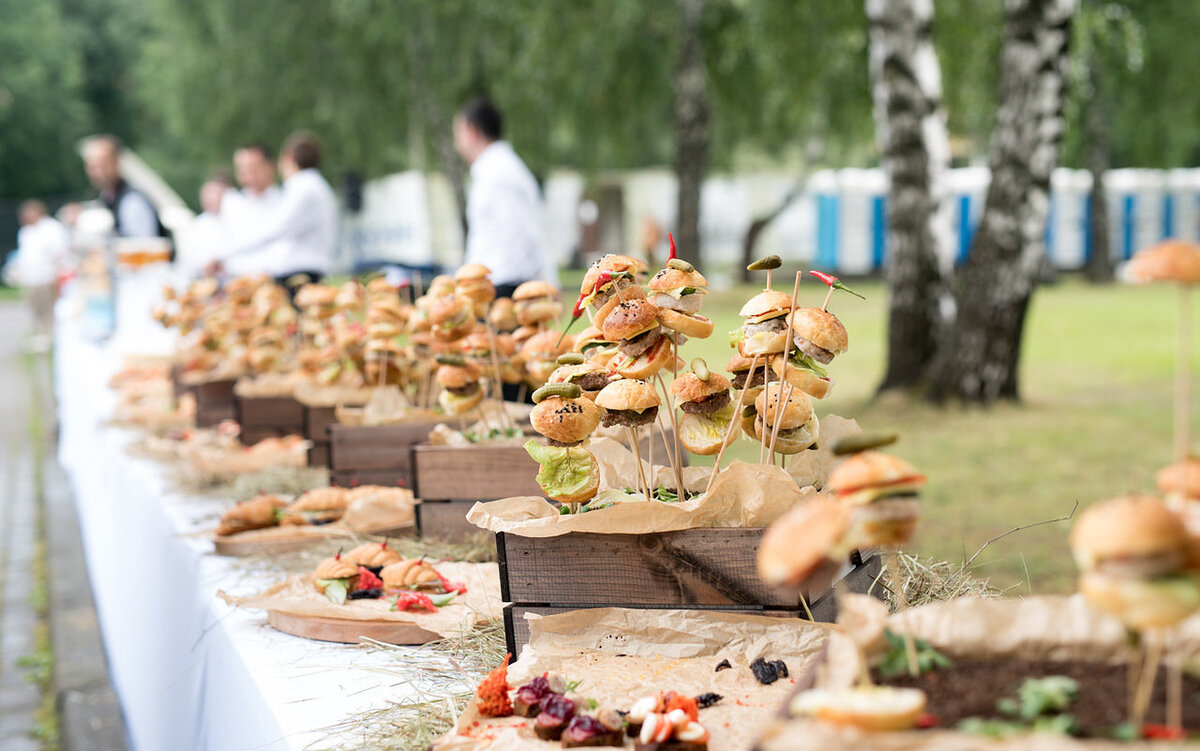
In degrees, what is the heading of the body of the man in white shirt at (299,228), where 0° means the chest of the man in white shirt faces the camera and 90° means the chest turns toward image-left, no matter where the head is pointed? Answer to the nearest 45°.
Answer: approximately 135°

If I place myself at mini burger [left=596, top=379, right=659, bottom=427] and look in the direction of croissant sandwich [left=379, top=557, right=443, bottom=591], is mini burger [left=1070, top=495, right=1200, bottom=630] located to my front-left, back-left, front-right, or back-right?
back-left

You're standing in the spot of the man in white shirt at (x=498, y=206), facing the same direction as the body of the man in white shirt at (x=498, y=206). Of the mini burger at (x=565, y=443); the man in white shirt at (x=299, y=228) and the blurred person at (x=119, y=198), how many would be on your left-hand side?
1

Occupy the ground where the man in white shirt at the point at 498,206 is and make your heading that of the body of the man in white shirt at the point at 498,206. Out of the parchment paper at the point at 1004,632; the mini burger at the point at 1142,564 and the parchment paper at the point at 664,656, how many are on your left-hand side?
3

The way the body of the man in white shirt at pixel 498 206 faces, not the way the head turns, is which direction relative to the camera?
to the viewer's left

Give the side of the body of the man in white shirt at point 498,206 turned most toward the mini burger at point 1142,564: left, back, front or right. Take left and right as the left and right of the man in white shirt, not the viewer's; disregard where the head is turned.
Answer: left

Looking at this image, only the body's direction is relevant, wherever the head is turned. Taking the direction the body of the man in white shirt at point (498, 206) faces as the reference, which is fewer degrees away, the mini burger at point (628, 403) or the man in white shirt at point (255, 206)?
the man in white shirt

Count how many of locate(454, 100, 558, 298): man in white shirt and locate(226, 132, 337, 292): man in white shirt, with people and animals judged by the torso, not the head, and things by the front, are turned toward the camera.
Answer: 0

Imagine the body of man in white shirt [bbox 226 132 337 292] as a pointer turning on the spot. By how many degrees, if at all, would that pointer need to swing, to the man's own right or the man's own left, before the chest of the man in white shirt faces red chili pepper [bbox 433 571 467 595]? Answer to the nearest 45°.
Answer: approximately 135° to the man's own left

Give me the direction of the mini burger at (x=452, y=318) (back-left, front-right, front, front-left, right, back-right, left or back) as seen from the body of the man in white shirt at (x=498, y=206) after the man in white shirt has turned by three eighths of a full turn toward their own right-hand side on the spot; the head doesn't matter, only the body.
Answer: back-right

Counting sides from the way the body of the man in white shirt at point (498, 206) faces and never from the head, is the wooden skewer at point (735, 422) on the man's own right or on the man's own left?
on the man's own left

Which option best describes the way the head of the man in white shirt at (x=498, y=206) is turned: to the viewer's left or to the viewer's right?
to the viewer's left

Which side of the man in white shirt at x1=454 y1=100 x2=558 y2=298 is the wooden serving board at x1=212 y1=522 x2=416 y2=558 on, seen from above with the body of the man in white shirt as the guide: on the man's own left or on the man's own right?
on the man's own left
